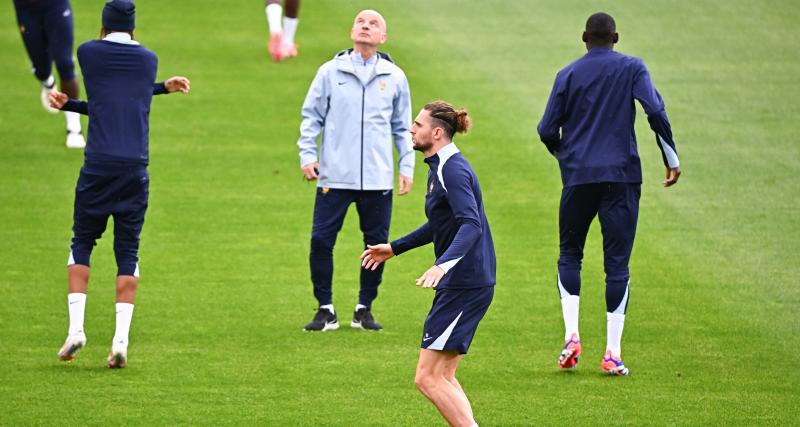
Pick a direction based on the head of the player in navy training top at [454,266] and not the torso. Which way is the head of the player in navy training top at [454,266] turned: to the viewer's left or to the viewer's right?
to the viewer's left

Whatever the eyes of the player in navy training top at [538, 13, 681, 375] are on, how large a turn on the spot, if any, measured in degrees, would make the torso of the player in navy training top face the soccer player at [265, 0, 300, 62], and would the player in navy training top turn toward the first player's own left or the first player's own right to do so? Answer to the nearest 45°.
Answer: approximately 45° to the first player's own left

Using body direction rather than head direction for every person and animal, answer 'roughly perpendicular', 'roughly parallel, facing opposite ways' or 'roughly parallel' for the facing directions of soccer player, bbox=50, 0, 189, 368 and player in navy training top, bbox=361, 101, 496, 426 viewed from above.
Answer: roughly perpendicular

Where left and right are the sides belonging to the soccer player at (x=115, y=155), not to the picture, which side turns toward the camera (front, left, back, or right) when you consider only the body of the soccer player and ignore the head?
back

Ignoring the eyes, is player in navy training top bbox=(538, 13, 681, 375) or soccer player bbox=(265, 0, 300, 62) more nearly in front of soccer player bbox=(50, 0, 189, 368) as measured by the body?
the soccer player

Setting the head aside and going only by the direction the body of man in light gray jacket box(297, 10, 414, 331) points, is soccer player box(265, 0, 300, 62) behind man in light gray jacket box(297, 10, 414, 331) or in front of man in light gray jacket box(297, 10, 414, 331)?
behind

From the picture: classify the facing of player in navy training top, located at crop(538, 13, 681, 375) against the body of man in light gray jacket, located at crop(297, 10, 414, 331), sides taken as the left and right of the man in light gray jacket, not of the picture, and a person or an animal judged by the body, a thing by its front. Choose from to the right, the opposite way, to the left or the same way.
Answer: the opposite way

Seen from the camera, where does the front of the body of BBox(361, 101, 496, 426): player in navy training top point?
to the viewer's left

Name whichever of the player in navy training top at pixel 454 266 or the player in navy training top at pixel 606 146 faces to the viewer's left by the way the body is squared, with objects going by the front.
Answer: the player in navy training top at pixel 454 266

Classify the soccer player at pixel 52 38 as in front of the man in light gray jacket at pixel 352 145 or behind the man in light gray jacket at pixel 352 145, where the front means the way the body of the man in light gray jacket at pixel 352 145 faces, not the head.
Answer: behind

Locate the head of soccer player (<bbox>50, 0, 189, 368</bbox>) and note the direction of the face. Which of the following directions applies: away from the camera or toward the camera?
away from the camera

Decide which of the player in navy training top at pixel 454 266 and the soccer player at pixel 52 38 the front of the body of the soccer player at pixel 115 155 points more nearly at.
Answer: the soccer player

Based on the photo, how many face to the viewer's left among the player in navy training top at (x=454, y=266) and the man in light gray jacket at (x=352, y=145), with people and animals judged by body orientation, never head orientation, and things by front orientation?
1

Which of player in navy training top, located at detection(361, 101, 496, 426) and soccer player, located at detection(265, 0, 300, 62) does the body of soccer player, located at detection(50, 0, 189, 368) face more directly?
the soccer player

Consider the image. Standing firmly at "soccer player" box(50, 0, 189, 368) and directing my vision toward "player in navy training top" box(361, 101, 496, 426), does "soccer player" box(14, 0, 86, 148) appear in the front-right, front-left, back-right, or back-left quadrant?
back-left

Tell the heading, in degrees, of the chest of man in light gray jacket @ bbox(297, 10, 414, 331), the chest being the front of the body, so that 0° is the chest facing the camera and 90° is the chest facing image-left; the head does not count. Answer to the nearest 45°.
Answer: approximately 0°

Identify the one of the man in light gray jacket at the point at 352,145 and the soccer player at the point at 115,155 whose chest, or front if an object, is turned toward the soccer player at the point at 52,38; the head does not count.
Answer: the soccer player at the point at 115,155

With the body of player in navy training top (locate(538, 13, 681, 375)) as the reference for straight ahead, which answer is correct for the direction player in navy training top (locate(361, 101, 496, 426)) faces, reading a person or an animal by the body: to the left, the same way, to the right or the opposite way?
to the left

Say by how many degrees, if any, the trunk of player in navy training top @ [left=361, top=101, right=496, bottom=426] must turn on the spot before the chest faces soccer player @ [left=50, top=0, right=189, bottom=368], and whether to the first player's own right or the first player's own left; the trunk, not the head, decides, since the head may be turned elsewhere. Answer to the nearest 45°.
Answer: approximately 45° to the first player's own right
